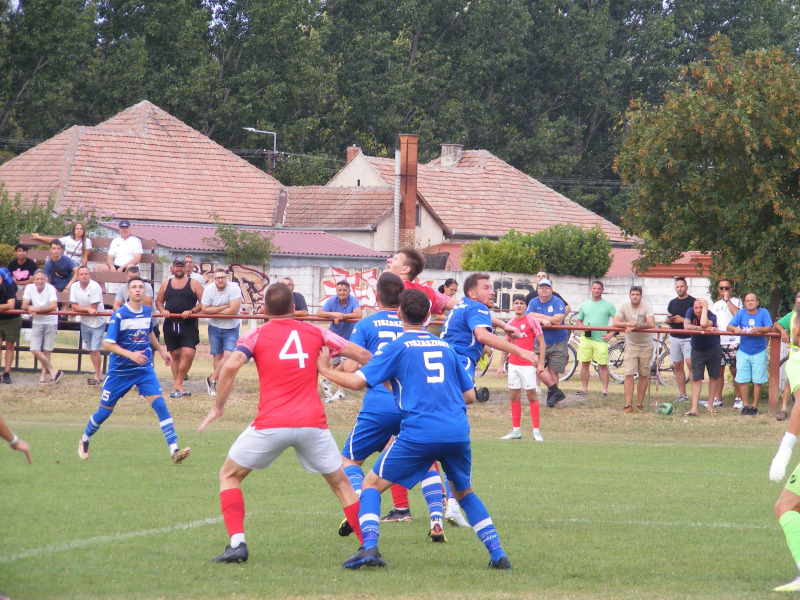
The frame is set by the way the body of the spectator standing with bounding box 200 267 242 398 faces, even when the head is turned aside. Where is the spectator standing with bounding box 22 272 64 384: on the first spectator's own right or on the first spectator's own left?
on the first spectator's own right

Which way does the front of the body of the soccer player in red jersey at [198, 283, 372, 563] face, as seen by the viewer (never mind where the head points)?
away from the camera

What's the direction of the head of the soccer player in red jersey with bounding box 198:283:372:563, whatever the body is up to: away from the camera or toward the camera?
away from the camera

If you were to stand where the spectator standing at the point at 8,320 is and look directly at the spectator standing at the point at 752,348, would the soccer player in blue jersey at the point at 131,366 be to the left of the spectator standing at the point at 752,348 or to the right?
right

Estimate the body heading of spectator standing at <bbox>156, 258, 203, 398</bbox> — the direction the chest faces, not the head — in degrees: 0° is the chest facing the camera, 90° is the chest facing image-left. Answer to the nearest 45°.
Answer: approximately 0°

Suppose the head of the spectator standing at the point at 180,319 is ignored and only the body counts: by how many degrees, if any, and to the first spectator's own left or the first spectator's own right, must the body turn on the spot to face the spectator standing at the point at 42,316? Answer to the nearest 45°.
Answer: approximately 135° to the first spectator's own right

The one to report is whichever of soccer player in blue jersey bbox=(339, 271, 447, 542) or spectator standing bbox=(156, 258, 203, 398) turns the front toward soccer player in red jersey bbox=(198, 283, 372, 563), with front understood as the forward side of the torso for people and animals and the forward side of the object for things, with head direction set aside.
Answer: the spectator standing

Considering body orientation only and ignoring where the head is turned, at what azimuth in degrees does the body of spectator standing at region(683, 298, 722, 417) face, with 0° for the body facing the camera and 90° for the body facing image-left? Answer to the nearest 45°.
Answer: approximately 0°

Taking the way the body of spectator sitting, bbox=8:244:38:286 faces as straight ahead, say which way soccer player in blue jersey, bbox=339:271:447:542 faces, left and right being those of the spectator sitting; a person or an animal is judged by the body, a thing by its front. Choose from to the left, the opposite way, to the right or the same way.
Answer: the opposite way

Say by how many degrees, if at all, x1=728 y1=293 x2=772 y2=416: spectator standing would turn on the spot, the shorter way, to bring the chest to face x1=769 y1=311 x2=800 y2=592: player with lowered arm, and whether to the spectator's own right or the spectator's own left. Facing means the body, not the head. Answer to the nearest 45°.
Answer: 0° — they already face them

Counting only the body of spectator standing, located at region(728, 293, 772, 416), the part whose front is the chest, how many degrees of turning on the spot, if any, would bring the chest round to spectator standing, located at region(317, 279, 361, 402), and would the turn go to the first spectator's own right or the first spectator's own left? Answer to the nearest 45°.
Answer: approximately 90° to the first spectator's own right

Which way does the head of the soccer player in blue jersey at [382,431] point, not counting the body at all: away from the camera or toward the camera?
away from the camera

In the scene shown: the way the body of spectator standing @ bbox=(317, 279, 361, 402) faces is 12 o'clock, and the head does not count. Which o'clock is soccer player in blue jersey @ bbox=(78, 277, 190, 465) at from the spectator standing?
The soccer player in blue jersey is roughly at 1 o'clock from the spectator standing.

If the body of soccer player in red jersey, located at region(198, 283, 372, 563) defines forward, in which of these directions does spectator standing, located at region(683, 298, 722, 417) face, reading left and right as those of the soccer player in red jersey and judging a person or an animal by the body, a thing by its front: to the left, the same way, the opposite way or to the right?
the opposite way
